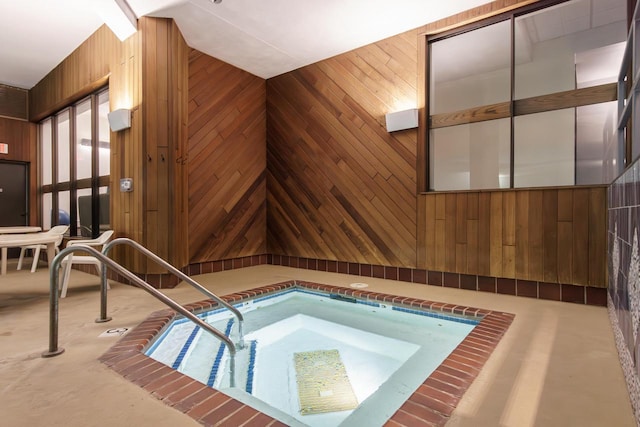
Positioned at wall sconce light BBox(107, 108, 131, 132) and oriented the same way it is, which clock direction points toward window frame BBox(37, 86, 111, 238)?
The window frame is roughly at 4 o'clock from the wall sconce light.

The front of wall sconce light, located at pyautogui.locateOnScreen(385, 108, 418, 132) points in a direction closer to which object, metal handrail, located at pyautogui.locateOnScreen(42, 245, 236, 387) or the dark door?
the metal handrail

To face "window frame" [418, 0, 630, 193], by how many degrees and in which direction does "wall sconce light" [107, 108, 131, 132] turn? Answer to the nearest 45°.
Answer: approximately 90° to its left

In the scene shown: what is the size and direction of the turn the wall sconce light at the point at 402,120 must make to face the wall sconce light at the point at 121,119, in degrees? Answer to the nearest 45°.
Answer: approximately 45° to its right

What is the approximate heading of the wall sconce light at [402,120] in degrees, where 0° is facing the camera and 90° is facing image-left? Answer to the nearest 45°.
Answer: approximately 45°

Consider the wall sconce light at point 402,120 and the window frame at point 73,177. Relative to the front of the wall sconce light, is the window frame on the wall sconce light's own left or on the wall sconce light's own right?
on the wall sconce light's own right

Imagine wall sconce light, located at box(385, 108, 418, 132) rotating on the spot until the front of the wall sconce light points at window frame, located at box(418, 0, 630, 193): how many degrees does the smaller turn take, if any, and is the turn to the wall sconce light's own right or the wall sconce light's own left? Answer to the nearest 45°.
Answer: approximately 135° to the wall sconce light's own left

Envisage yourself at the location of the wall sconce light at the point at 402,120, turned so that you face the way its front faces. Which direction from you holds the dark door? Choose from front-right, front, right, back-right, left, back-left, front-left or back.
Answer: front-right
